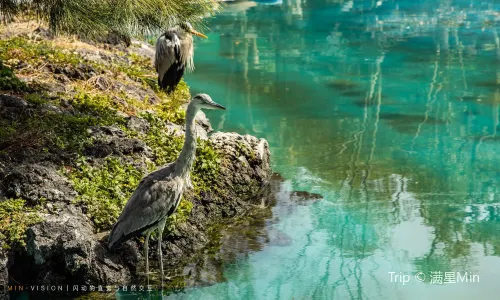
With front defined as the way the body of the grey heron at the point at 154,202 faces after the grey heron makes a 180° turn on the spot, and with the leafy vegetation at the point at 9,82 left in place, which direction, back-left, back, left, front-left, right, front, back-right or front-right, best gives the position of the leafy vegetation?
front-right

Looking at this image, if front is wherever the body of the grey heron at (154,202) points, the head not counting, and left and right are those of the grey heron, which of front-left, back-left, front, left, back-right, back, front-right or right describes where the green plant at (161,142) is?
left

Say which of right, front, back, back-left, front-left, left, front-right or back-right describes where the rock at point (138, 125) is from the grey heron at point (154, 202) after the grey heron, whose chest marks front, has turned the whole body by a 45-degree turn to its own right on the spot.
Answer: back-left

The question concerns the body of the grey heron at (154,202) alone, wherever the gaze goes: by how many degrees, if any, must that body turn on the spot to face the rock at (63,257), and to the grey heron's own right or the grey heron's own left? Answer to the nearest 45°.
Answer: approximately 180°

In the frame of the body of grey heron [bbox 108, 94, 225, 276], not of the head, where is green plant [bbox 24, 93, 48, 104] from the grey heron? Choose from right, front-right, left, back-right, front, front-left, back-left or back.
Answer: back-left

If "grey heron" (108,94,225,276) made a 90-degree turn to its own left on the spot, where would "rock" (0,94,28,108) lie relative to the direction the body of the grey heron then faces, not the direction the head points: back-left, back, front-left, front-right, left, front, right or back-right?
front-left

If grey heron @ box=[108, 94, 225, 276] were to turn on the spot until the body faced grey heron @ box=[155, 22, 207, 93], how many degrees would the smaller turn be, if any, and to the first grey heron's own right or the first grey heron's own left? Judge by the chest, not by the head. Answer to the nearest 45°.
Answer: approximately 90° to the first grey heron's own left

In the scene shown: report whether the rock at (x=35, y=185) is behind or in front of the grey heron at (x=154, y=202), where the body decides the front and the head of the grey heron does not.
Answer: behind

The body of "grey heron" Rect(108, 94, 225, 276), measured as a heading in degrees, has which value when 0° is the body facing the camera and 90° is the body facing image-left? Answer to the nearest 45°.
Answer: approximately 270°

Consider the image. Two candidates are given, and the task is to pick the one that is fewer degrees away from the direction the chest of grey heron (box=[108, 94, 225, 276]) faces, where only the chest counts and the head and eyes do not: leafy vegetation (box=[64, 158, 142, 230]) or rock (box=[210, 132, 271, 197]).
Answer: the rock

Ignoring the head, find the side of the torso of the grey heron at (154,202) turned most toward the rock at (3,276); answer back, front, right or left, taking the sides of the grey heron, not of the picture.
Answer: back

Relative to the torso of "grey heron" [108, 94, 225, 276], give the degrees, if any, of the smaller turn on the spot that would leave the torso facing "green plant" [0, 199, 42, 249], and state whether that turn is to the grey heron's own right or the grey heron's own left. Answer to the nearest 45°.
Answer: approximately 180°
